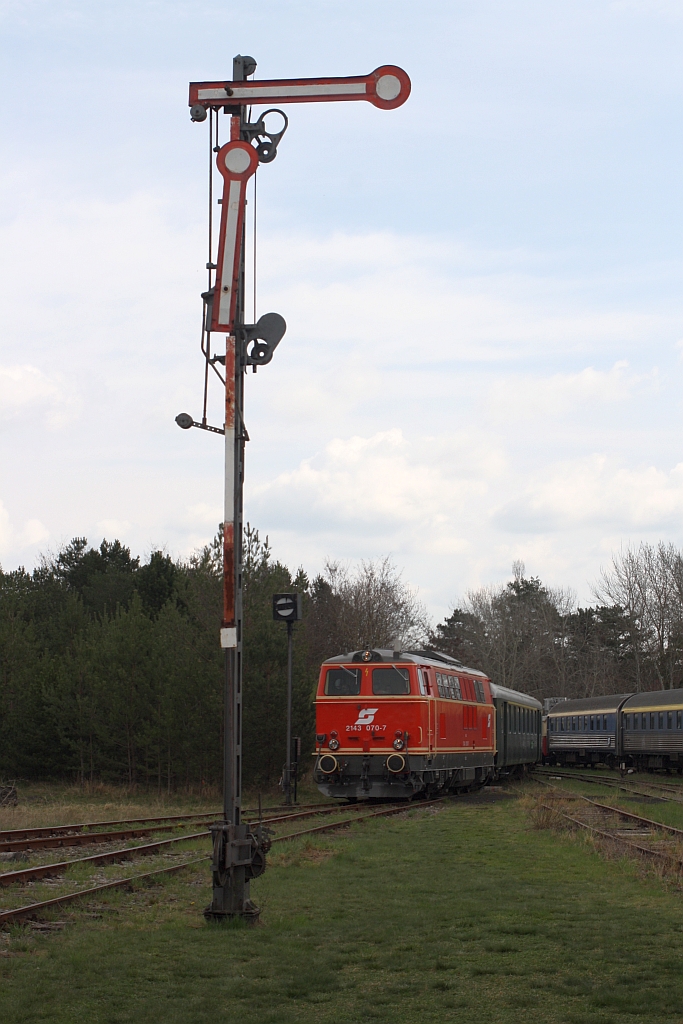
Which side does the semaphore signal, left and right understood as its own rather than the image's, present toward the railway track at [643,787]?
back

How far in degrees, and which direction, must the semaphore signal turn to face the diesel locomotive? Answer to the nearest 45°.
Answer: approximately 180°

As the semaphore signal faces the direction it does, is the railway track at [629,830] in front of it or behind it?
behind

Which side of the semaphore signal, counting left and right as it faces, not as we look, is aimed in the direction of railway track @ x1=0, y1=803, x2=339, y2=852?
back

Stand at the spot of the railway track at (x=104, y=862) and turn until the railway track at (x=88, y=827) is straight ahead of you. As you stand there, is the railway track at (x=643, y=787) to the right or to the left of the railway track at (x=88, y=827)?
right

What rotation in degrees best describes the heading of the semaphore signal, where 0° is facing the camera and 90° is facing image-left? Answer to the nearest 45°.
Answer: approximately 0°

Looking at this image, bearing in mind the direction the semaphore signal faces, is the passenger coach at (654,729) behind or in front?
behind

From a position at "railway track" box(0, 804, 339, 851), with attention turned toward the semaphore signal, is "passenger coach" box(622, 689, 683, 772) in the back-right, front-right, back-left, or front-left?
back-left

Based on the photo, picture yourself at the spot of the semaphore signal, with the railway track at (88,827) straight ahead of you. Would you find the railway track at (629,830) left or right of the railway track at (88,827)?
right

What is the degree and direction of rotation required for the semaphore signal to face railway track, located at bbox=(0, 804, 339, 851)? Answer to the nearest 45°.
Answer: approximately 180°

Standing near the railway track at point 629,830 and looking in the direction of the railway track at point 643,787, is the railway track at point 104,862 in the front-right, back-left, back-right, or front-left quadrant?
back-left
